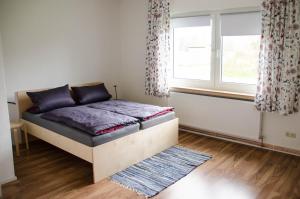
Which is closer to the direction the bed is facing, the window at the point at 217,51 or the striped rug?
the striped rug

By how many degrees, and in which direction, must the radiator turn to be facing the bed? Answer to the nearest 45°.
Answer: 0° — it already faces it

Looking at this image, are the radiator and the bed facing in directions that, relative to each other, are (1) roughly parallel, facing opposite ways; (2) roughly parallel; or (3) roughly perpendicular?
roughly perpendicular

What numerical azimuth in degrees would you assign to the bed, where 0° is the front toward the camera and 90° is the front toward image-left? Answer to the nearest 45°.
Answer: approximately 315°

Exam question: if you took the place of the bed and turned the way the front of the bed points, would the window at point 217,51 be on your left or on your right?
on your left

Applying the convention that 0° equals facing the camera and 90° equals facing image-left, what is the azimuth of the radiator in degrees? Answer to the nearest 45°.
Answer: approximately 45°
